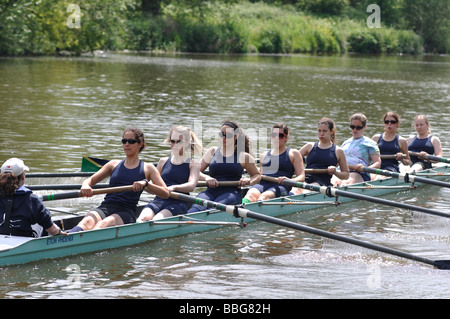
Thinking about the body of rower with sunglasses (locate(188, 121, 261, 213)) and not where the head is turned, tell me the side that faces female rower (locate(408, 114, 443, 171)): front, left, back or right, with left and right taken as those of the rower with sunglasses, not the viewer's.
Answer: back

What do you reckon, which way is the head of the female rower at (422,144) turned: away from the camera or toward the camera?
toward the camera

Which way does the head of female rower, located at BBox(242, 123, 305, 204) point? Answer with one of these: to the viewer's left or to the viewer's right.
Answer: to the viewer's left

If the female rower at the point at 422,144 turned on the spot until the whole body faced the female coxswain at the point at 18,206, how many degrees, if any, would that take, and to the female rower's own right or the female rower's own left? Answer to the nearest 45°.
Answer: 0° — they already face them

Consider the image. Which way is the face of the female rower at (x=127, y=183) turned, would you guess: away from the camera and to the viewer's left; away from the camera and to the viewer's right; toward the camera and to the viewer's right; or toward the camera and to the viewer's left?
toward the camera and to the viewer's left

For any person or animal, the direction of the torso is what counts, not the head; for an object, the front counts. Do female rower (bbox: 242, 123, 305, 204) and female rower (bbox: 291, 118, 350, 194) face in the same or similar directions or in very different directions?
same or similar directions

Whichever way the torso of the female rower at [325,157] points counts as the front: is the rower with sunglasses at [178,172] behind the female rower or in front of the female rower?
in front

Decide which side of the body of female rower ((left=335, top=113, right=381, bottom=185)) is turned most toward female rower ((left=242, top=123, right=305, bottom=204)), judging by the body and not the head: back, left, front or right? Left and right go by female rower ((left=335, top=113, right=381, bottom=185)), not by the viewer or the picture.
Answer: front

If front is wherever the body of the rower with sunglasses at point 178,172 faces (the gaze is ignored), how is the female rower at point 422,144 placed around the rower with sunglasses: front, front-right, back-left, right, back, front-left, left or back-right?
back

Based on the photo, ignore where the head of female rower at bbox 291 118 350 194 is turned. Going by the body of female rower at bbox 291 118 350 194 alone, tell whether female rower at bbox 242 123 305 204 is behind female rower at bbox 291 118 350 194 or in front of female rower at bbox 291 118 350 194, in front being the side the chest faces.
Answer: in front

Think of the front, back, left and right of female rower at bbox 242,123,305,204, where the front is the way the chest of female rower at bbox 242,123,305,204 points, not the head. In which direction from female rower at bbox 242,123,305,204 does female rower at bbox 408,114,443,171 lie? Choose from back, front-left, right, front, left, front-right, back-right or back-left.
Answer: back

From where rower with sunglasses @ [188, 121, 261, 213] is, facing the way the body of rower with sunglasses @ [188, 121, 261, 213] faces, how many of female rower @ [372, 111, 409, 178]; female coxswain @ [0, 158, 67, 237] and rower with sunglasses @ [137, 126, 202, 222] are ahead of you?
2

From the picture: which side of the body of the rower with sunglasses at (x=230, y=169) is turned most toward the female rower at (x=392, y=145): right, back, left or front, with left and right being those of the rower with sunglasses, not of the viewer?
back

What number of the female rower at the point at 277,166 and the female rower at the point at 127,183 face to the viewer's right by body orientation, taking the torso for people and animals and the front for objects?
0

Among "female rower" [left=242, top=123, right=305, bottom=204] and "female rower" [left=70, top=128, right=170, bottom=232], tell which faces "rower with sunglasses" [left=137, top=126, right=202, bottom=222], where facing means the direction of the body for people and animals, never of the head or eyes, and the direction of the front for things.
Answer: "female rower" [left=242, top=123, right=305, bottom=204]

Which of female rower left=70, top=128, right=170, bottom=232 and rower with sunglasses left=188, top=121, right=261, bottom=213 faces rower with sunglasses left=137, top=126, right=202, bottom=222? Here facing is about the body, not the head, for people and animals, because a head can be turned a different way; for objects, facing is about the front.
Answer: rower with sunglasses left=188, top=121, right=261, bottom=213

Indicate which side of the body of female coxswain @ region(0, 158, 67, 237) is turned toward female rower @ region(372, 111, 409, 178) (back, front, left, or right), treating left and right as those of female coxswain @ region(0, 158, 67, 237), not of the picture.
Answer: front

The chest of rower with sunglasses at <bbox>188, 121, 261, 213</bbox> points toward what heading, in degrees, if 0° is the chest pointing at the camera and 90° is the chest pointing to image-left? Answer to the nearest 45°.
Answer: approximately 45°

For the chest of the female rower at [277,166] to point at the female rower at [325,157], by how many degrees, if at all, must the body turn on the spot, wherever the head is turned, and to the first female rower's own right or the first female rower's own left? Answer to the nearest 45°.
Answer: approximately 180°

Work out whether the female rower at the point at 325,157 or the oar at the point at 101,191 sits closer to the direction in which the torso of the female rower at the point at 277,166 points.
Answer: the oar

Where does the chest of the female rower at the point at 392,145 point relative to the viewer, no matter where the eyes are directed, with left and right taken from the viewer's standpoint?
facing the viewer and to the left of the viewer
